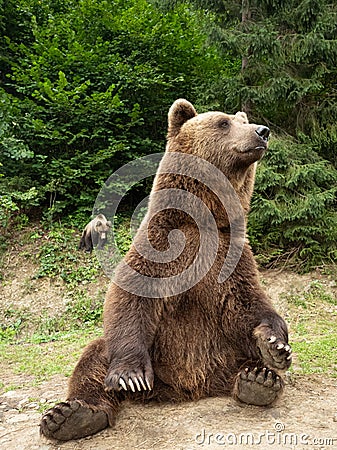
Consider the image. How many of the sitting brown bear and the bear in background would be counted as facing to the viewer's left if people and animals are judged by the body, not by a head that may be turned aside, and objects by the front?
0

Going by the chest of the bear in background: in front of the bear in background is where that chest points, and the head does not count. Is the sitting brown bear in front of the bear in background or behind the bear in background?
in front

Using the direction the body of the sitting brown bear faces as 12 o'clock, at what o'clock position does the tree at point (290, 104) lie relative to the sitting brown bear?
The tree is roughly at 8 o'clock from the sitting brown bear.

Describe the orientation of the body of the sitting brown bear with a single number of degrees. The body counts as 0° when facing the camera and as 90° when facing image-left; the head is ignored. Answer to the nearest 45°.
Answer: approximately 315°

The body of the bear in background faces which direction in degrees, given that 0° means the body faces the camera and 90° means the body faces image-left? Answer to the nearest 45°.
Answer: approximately 315°
